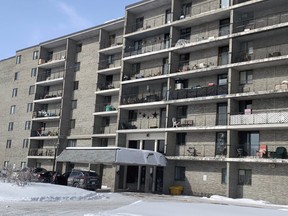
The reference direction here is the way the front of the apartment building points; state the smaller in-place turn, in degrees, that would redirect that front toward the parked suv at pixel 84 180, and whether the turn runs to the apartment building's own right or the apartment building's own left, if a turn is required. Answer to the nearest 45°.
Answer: approximately 45° to the apartment building's own right

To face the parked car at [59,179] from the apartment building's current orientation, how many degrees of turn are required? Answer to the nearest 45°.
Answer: approximately 45° to its right

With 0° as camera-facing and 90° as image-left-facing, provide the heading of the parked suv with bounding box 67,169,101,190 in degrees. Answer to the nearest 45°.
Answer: approximately 135°

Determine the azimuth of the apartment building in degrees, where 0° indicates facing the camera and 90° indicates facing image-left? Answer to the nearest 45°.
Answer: approximately 45°
